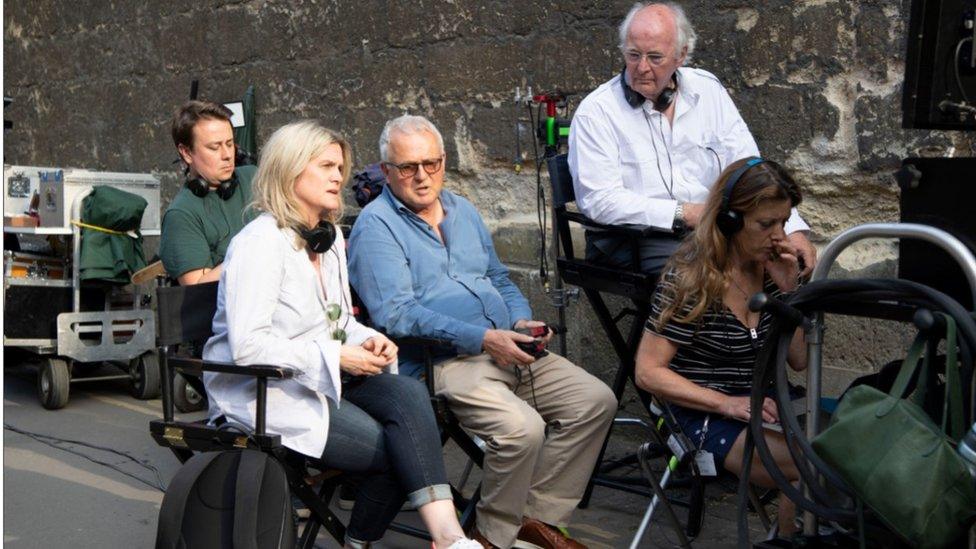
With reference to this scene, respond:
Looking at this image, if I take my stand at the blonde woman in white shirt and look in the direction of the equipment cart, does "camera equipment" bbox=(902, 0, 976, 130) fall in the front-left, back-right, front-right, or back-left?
back-right

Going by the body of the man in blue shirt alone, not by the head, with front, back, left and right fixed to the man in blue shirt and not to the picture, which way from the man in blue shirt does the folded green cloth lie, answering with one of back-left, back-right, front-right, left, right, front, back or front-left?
back

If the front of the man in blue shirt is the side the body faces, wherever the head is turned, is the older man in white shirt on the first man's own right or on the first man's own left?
on the first man's own left

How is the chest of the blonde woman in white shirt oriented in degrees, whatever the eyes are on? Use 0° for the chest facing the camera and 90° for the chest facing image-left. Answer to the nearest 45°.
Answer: approximately 315°

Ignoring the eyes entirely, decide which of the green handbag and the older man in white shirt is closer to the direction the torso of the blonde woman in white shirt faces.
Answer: the green handbag

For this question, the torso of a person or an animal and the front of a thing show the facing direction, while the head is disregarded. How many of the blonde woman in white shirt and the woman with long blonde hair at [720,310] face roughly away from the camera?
0

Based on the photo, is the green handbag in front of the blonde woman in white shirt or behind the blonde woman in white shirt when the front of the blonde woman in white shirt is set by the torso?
in front

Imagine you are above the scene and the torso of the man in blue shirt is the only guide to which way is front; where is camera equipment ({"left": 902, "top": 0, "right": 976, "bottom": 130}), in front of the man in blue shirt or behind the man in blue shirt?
in front

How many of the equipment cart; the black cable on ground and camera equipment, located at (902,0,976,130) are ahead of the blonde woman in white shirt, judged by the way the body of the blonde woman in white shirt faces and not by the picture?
1

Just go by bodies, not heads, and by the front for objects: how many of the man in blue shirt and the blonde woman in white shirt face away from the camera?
0

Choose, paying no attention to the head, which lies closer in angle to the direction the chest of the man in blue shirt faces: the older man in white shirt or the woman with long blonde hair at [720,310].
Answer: the woman with long blonde hair

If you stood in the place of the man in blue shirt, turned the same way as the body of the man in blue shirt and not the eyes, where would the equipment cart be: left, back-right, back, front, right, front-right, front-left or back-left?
back
